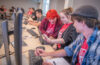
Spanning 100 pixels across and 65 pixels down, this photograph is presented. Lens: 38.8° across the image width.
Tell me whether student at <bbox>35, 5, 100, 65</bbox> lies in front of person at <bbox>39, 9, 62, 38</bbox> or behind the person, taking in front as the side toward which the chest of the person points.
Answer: in front

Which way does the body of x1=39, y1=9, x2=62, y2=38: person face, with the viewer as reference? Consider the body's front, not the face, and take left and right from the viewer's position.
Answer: facing the viewer
